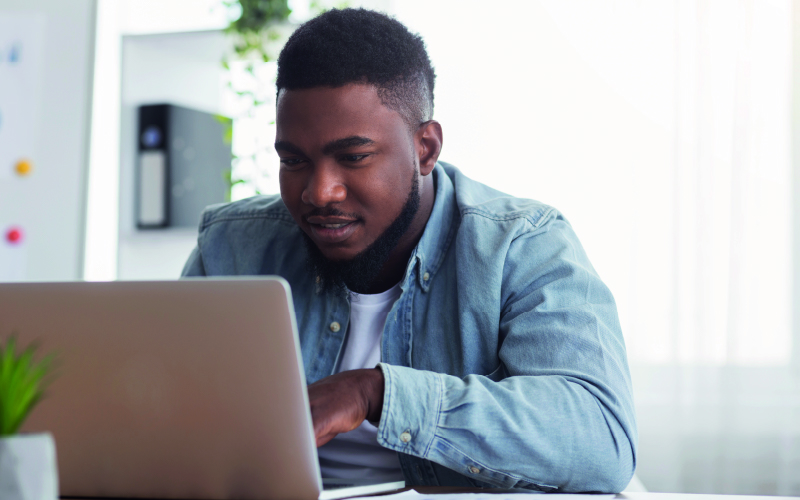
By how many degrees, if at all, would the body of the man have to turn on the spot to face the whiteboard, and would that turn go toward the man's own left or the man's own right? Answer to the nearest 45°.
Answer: approximately 90° to the man's own right

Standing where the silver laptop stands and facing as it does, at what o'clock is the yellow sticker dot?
The yellow sticker dot is roughly at 10 o'clock from the silver laptop.

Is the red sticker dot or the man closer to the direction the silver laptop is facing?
the man

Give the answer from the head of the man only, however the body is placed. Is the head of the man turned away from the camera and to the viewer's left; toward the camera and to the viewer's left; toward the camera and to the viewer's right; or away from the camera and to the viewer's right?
toward the camera and to the viewer's left

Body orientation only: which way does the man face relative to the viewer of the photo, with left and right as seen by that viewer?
facing the viewer and to the left of the viewer

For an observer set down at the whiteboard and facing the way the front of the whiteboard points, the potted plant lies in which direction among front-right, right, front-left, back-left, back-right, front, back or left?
front

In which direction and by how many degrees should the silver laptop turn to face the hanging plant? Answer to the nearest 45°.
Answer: approximately 45° to its left

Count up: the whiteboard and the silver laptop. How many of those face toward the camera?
1

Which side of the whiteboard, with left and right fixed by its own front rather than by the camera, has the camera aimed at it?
front

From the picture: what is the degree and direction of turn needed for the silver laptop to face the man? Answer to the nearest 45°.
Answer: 0° — it already faces them

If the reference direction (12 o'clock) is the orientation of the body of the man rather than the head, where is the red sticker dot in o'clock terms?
The red sticker dot is roughly at 3 o'clock from the man.

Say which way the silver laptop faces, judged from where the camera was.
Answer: facing away from the viewer and to the right of the viewer

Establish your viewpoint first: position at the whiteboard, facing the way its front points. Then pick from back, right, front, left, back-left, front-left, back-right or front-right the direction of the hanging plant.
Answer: front-left

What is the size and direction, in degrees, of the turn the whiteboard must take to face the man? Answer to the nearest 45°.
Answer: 0° — it already faces them
